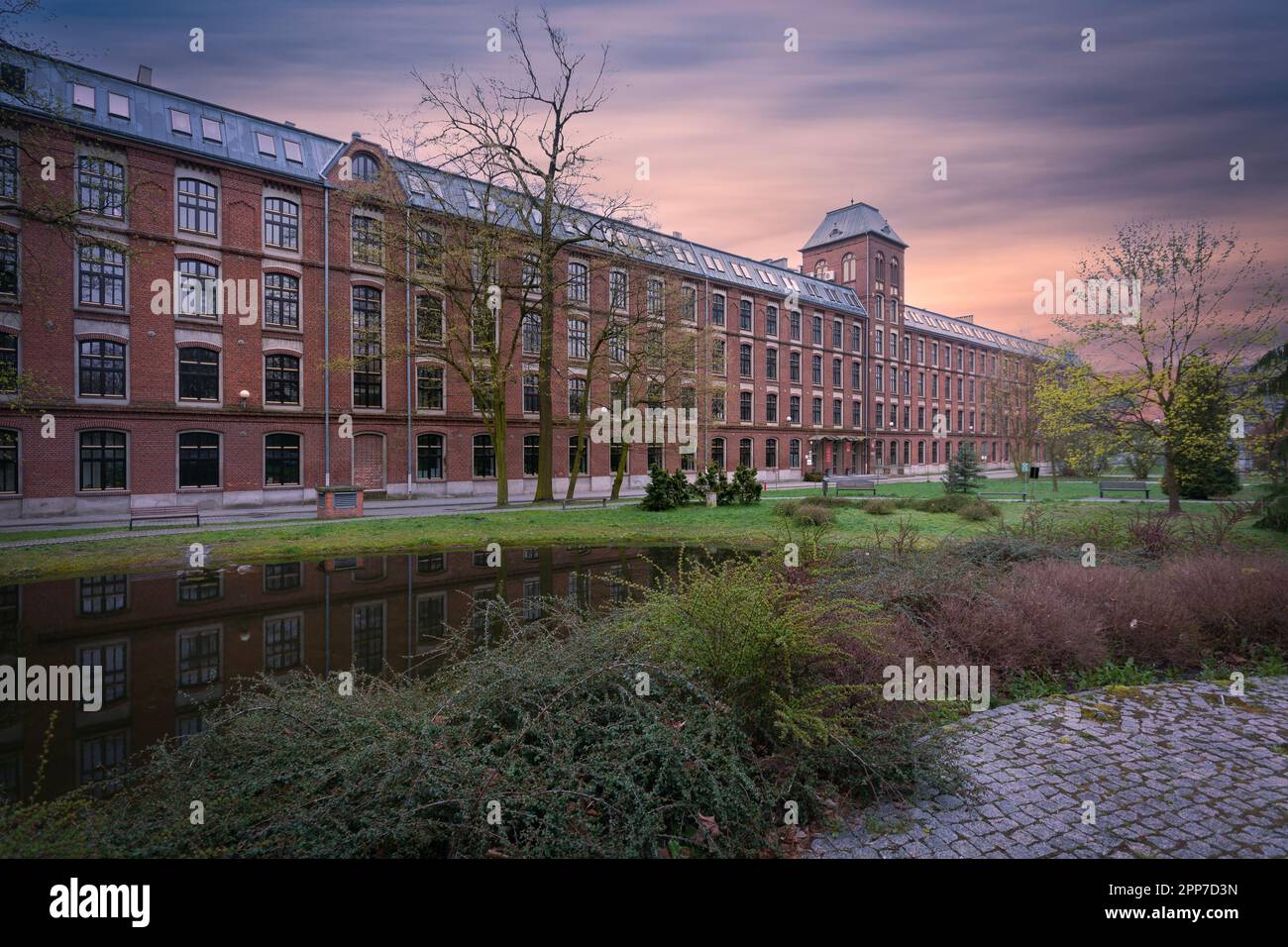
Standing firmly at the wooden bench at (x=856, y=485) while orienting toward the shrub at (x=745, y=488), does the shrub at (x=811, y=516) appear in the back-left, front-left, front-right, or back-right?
front-left

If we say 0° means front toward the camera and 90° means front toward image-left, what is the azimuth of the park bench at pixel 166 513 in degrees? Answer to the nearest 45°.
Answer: approximately 0°

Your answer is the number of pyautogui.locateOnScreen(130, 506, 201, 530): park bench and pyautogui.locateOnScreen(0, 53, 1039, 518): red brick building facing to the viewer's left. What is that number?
0

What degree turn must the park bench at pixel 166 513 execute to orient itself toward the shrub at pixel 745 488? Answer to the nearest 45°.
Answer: approximately 90° to its left

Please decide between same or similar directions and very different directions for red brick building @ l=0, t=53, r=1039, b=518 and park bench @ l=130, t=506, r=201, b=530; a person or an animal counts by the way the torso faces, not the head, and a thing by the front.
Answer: same or similar directions

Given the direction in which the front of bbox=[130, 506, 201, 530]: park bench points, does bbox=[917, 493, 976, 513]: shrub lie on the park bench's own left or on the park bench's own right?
on the park bench's own left

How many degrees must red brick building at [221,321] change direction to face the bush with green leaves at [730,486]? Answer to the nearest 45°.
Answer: approximately 45° to its left

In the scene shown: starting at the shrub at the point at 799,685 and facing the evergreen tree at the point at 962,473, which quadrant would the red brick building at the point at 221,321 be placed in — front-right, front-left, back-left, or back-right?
front-left

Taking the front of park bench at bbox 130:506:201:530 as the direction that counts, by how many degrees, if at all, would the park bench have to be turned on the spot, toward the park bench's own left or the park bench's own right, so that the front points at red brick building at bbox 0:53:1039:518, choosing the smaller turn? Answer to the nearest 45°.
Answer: approximately 180°

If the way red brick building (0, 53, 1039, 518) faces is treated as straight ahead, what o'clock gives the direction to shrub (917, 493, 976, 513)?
The shrub is roughly at 11 o'clock from the red brick building.

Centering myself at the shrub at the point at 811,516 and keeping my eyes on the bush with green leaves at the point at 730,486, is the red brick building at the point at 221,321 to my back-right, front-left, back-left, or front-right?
front-left

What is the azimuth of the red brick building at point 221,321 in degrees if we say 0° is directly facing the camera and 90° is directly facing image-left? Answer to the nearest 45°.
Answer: approximately 315°

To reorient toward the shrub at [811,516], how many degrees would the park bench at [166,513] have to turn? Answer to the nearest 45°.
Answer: approximately 45° to its left
